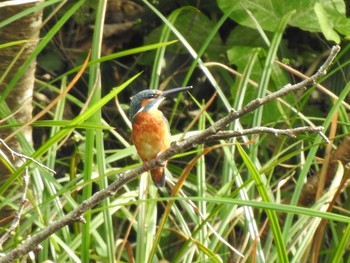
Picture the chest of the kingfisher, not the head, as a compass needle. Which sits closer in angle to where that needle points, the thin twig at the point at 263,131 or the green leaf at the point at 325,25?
the thin twig

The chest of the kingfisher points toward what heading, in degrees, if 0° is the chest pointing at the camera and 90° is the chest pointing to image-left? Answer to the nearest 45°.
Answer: approximately 315°

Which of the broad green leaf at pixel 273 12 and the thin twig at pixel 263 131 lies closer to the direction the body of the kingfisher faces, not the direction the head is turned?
the thin twig

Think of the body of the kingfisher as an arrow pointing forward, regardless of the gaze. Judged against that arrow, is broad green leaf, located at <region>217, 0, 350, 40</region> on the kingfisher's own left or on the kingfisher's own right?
on the kingfisher's own left

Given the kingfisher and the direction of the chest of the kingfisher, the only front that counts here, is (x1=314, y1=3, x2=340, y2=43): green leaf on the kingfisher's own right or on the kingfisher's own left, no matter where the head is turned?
on the kingfisher's own left

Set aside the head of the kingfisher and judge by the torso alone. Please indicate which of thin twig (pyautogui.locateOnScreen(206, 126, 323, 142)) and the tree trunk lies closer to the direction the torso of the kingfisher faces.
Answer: the thin twig
